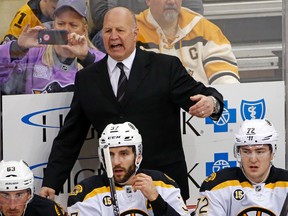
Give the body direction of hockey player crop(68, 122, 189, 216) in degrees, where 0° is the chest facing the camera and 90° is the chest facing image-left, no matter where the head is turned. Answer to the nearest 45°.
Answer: approximately 0°
